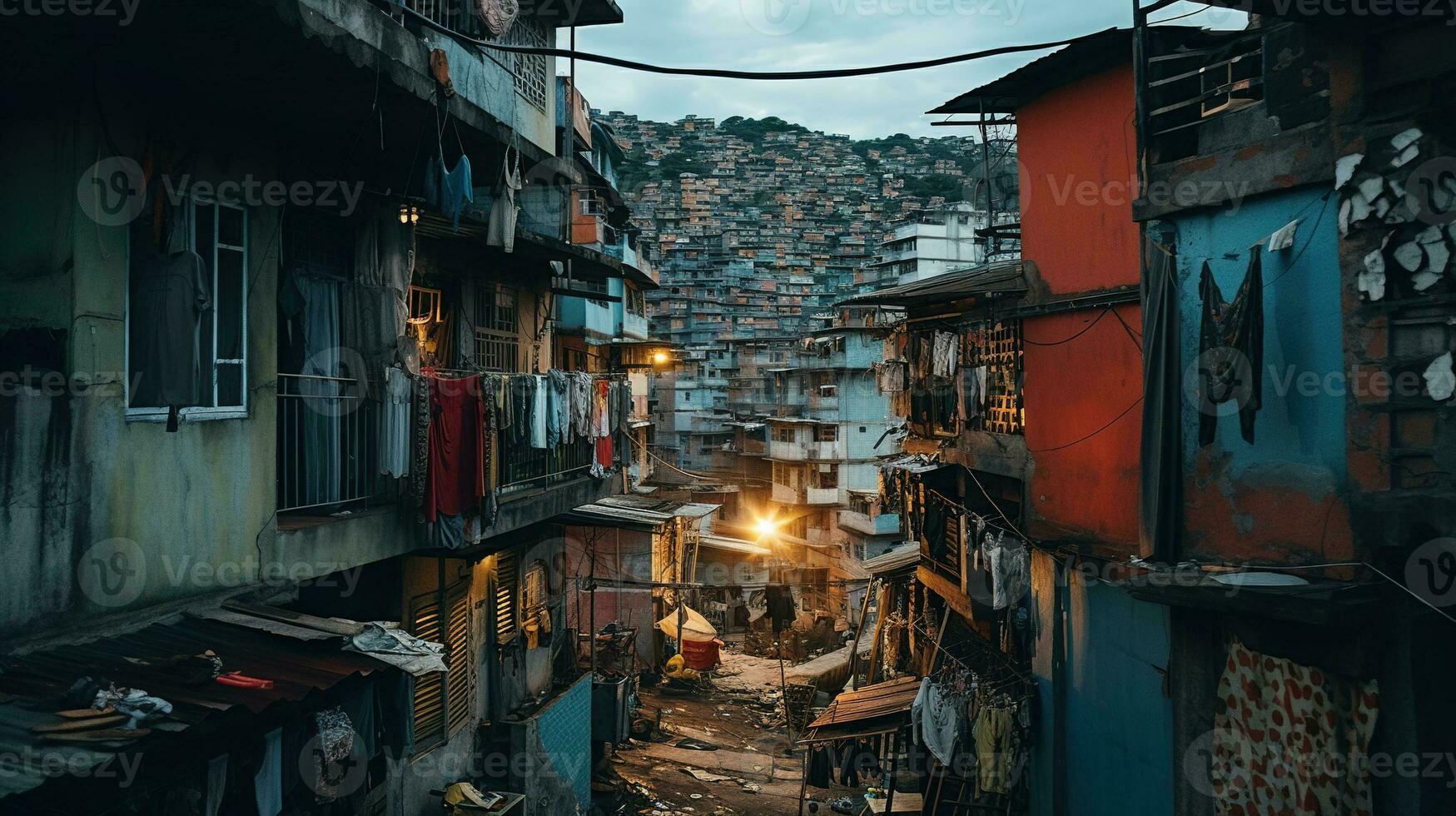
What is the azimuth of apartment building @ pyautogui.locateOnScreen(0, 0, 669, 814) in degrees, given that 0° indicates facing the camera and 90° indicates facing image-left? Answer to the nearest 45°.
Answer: approximately 315°

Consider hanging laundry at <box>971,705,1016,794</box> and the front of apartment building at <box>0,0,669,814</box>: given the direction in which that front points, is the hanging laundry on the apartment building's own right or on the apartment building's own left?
on the apartment building's own left

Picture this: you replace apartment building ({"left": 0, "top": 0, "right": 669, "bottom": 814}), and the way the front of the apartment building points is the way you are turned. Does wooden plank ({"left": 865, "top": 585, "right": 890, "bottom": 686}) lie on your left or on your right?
on your left

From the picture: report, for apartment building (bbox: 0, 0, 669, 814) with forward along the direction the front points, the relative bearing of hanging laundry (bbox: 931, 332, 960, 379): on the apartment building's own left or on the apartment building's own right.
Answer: on the apartment building's own left

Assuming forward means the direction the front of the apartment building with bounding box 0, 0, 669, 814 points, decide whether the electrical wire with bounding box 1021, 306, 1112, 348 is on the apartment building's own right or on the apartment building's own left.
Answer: on the apartment building's own left

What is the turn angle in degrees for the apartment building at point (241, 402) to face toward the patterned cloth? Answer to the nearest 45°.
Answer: approximately 45° to its left

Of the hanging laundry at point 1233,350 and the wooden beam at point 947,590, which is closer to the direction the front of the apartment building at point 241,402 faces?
the hanging laundry

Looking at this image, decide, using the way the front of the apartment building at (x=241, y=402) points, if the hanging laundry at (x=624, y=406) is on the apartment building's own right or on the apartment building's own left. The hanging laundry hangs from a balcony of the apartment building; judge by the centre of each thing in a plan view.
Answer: on the apartment building's own left
